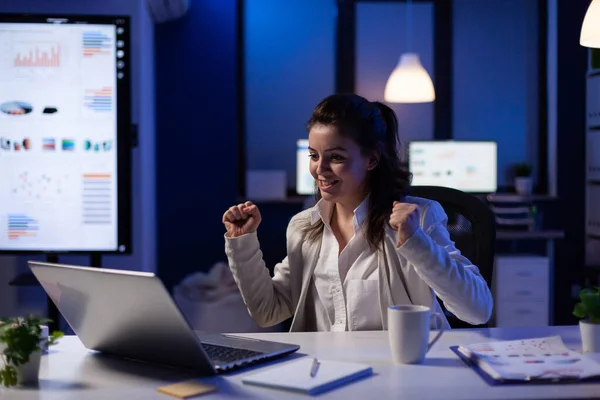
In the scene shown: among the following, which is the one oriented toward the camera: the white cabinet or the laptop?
the white cabinet

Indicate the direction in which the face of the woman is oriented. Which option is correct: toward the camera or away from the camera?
toward the camera

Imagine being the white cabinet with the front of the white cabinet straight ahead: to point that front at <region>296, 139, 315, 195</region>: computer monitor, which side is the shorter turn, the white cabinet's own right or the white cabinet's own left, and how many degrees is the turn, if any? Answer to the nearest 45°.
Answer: approximately 90° to the white cabinet's own right

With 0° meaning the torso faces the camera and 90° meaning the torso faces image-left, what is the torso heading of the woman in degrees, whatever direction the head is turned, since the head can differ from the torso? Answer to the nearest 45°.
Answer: approximately 45°

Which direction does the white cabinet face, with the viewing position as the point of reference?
facing the viewer

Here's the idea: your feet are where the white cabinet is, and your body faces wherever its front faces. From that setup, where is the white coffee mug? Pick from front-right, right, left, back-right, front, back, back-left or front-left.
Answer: front

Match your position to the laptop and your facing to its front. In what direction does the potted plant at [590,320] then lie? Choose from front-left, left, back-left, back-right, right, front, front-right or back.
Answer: front-right

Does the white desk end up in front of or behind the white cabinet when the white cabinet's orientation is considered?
in front

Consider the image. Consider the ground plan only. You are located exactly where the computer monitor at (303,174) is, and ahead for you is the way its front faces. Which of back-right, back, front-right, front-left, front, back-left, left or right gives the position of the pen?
front

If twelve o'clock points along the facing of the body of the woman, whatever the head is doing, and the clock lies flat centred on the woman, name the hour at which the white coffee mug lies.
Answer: The white coffee mug is roughly at 10 o'clock from the woman.

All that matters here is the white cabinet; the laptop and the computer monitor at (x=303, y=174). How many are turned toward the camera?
2

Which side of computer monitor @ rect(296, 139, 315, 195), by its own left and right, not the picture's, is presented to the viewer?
front

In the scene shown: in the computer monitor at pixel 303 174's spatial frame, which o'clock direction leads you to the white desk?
The white desk is roughly at 12 o'clock from the computer monitor.

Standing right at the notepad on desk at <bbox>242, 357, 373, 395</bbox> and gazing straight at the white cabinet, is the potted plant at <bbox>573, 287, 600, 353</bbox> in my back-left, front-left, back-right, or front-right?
front-right

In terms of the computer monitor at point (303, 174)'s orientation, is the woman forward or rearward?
forward

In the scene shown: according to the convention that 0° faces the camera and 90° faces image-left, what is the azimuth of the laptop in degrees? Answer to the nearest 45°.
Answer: approximately 225°

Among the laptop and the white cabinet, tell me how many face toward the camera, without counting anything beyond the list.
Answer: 1
